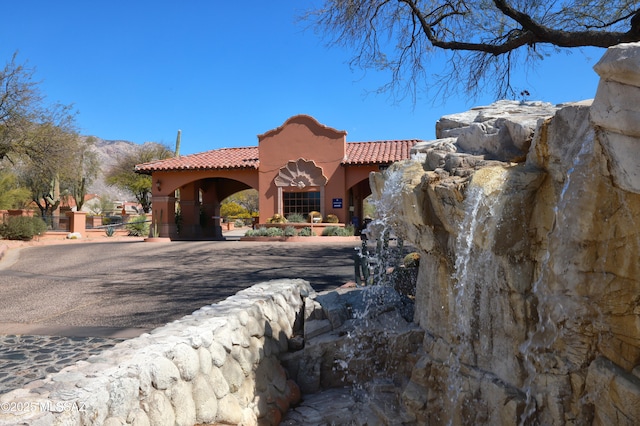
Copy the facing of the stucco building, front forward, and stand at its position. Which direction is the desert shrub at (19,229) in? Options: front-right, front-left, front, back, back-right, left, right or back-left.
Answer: right

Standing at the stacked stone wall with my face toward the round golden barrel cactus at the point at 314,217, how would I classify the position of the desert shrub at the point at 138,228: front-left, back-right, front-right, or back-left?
front-left

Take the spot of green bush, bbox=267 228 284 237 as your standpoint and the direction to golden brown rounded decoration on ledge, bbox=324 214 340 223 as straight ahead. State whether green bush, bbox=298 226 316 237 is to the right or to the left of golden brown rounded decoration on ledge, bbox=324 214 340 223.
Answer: right

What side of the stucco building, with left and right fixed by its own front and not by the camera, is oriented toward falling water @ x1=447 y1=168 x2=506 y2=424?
front

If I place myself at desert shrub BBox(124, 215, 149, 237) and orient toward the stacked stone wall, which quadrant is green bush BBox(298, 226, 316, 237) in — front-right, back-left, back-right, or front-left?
front-left

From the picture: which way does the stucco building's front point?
toward the camera

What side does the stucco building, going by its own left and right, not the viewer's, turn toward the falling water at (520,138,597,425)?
front

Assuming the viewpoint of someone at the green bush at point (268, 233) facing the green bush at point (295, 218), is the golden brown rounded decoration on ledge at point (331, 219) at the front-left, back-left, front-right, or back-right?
front-right

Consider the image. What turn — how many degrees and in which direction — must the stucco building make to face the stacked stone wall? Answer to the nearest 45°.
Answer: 0° — it already faces it

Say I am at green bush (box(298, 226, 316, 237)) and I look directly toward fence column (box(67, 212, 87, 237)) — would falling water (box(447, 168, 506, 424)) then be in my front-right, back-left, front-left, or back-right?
back-left

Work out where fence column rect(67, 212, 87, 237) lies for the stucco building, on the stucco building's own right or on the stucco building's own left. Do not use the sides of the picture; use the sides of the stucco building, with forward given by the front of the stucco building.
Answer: on the stucco building's own right

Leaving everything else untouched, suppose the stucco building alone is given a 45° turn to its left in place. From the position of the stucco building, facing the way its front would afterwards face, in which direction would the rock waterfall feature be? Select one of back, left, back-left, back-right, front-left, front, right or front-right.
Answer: front-right
